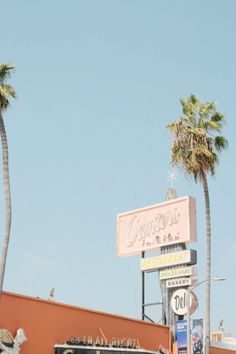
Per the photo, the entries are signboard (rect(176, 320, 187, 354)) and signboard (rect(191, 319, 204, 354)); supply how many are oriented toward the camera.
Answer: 2

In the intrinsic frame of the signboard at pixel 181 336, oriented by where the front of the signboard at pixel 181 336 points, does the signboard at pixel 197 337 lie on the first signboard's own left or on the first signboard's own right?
on the first signboard's own left

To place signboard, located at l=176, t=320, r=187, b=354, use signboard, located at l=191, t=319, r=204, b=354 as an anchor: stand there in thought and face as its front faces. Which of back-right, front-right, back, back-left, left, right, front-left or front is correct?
right

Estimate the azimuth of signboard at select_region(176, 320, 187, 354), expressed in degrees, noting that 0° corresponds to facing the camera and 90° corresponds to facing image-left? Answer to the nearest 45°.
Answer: approximately 0°

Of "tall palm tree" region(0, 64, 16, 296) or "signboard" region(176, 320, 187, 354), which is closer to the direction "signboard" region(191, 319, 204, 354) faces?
the tall palm tree

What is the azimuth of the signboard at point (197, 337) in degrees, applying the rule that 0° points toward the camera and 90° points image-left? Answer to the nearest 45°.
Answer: approximately 0°

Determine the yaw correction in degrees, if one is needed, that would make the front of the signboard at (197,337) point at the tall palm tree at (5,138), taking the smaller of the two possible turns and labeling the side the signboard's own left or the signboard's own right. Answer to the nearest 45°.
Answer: approximately 45° to the signboard's own right

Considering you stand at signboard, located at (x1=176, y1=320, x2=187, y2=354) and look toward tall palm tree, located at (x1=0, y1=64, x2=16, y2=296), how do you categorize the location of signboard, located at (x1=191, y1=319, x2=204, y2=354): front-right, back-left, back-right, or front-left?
back-left
